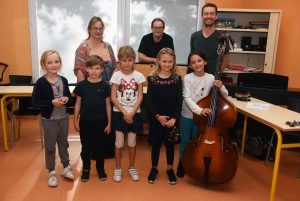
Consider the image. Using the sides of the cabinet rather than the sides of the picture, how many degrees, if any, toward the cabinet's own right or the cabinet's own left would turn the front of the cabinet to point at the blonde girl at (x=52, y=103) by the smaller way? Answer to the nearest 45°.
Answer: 0° — it already faces them

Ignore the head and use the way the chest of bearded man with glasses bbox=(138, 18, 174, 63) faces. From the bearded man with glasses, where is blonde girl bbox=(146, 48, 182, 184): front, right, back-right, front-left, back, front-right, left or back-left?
front

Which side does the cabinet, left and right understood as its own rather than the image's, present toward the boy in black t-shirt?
front

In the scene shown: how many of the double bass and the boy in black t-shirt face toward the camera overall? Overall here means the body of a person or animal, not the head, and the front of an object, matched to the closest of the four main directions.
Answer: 2

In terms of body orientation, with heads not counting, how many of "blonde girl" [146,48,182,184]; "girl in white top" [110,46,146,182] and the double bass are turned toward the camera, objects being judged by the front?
3

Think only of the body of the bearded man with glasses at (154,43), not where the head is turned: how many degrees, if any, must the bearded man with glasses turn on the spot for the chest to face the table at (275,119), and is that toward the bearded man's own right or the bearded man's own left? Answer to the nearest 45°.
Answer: approximately 45° to the bearded man's own left
